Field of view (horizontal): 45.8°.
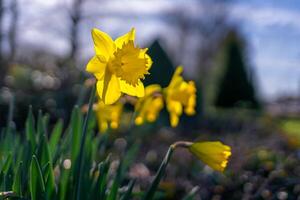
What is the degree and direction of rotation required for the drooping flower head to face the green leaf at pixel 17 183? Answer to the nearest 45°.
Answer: approximately 180°

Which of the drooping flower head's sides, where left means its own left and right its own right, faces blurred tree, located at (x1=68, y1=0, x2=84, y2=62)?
left

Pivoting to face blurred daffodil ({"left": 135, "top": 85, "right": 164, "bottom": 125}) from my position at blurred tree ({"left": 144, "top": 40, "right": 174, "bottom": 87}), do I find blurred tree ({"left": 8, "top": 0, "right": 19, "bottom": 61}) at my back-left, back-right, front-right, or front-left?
back-right

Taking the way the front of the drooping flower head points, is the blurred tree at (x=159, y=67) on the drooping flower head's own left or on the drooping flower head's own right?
on the drooping flower head's own left

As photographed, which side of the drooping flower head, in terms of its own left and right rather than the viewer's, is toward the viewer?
right

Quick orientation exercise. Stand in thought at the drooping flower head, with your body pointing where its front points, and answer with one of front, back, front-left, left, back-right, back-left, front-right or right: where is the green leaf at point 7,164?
back

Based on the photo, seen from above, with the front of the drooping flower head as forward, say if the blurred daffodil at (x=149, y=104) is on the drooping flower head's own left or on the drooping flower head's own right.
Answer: on the drooping flower head's own left

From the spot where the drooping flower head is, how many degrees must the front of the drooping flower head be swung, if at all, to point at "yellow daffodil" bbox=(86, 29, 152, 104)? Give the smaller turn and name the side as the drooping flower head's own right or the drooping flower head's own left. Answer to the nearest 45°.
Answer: approximately 180°

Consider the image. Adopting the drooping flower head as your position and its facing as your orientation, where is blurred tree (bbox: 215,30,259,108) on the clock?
The blurred tree is roughly at 9 o'clock from the drooping flower head.
